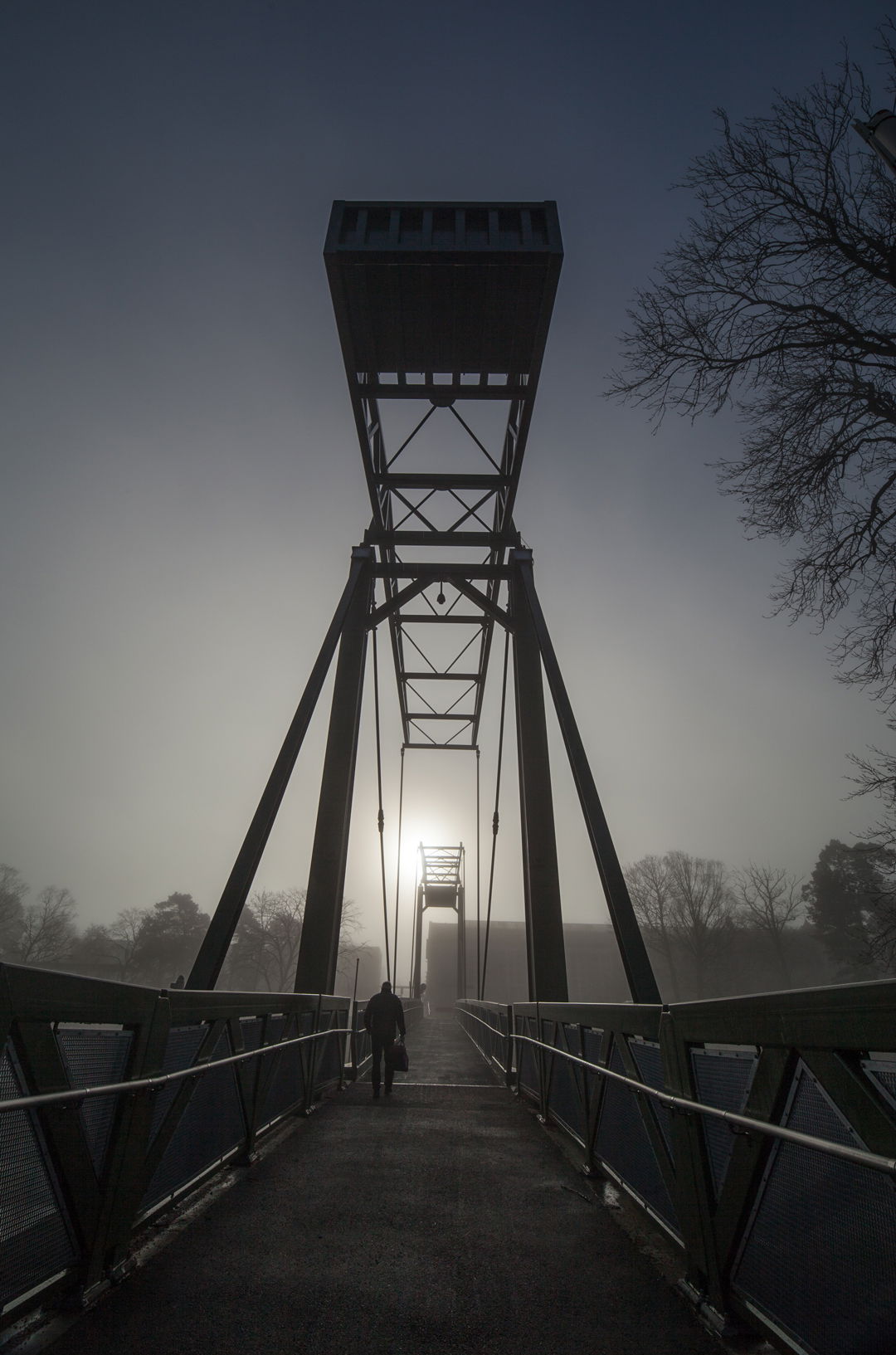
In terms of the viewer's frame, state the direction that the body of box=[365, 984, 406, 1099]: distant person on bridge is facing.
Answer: away from the camera
